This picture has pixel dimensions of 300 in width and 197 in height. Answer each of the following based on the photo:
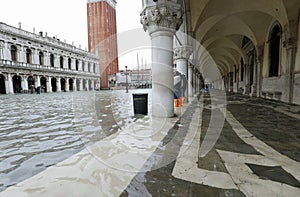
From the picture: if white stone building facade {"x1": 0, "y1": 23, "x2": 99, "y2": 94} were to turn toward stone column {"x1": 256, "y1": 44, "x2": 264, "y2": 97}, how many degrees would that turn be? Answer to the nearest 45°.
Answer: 0° — it already faces it

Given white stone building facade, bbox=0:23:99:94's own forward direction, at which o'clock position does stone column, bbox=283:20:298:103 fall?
The stone column is roughly at 1 o'clock from the white stone building facade.

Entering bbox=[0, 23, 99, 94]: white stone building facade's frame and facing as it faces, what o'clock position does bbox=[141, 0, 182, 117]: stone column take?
The stone column is roughly at 1 o'clock from the white stone building facade.

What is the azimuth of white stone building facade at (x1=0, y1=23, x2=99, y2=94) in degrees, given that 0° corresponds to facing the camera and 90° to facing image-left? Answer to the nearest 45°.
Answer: approximately 315°

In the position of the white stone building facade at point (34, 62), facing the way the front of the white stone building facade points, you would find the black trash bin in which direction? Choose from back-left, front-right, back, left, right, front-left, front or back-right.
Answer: front-right
